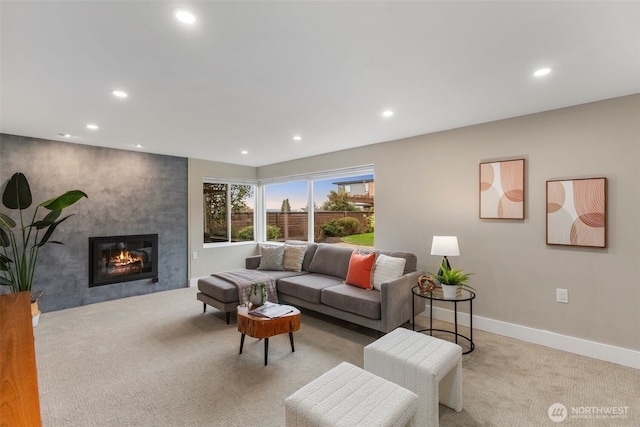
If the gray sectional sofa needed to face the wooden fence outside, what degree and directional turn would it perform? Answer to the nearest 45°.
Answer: approximately 135° to its right

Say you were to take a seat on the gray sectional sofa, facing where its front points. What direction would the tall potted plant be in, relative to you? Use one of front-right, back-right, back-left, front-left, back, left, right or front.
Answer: front-right

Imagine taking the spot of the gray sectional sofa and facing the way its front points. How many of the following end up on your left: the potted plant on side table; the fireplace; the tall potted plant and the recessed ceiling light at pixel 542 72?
2

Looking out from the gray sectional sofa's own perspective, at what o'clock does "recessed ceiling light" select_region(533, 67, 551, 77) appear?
The recessed ceiling light is roughly at 9 o'clock from the gray sectional sofa.

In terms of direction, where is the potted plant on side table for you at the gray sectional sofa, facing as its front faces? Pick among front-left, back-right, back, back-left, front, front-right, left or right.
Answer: left

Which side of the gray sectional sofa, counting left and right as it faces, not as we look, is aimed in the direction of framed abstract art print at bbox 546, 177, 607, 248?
left

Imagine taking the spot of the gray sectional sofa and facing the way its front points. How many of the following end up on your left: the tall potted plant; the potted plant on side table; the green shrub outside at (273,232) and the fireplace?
1

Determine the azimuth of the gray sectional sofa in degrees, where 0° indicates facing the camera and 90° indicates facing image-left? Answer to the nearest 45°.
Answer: approximately 45°

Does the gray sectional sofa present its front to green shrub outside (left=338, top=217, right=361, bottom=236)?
no

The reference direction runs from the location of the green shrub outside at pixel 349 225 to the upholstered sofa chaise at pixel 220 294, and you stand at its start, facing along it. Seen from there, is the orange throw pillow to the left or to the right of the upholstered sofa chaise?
left

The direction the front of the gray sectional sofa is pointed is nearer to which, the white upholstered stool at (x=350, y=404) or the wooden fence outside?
the white upholstered stool

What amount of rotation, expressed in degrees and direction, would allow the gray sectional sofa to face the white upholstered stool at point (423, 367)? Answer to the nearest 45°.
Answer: approximately 45° to its left

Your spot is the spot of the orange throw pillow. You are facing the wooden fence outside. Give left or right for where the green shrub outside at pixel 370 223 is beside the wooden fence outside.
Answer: right

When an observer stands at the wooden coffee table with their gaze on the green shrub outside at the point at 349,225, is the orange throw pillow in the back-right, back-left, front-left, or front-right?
front-right

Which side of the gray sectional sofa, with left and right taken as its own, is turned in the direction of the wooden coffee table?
front

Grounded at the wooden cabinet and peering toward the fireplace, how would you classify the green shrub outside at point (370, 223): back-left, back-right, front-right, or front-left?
front-right
